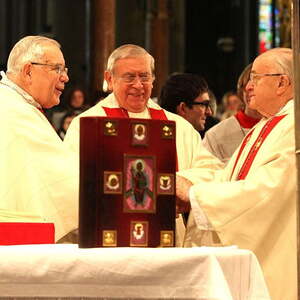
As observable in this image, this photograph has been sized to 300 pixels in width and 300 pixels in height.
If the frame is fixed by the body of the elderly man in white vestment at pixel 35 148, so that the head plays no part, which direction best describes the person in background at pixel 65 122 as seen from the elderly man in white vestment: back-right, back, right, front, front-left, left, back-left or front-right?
left

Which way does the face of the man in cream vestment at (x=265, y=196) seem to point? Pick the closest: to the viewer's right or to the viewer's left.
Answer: to the viewer's left

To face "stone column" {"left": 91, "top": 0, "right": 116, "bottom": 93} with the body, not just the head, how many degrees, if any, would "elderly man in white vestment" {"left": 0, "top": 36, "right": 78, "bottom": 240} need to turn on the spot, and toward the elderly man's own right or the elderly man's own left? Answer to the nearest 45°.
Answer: approximately 90° to the elderly man's own left

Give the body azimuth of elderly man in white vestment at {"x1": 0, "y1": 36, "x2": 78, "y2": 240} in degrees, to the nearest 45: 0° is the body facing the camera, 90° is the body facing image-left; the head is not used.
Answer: approximately 270°

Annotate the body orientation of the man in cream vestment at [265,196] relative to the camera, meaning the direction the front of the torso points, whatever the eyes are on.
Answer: to the viewer's left

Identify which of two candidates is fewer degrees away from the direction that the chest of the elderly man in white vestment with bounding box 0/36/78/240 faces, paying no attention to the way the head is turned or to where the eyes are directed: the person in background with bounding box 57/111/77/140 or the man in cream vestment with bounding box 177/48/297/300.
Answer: the man in cream vestment

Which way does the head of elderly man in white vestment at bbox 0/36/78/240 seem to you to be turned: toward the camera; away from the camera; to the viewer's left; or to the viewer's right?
to the viewer's right

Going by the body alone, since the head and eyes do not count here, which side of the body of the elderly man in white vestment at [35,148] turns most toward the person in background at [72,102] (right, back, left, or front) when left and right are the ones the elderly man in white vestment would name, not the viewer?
left

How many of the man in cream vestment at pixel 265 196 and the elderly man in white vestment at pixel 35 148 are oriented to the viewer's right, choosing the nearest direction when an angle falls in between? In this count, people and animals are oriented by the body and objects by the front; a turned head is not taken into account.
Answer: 1

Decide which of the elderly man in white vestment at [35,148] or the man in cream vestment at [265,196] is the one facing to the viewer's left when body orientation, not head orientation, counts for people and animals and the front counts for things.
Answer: the man in cream vestment
